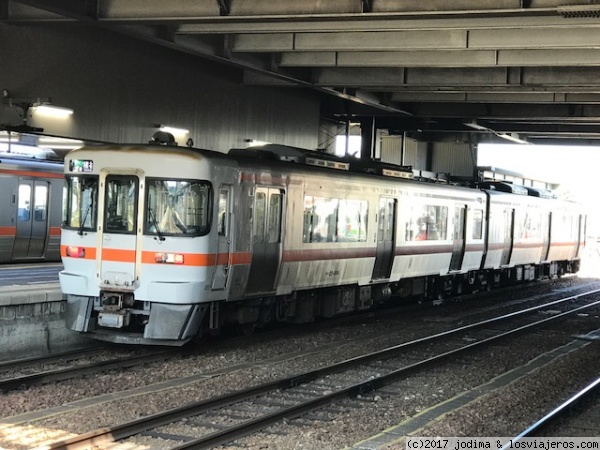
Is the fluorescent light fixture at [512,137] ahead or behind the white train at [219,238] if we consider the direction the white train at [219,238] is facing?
behind

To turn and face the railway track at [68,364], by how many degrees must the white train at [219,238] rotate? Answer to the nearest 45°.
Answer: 0° — it already faces it

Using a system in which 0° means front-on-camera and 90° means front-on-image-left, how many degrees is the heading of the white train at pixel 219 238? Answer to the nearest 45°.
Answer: approximately 45°

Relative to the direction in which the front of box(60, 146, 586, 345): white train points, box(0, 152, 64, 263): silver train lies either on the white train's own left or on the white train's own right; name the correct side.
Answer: on the white train's own right
